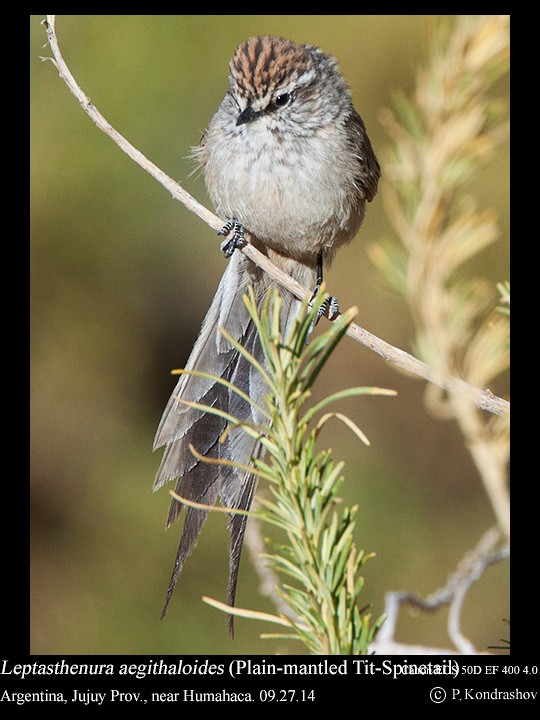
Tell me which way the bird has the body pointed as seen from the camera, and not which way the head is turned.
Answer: toward the camera
